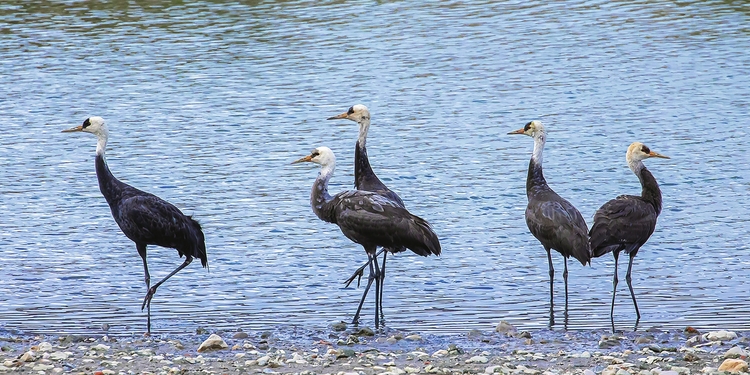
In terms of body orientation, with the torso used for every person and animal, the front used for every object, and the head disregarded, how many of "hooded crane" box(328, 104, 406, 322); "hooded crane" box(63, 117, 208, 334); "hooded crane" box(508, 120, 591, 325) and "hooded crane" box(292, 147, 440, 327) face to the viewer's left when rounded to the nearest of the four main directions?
4

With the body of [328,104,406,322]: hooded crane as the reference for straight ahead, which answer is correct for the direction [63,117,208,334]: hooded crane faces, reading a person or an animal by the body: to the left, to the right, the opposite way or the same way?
the same way

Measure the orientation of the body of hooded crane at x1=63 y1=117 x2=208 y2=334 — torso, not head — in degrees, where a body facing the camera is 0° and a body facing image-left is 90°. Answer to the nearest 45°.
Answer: approximately 90°

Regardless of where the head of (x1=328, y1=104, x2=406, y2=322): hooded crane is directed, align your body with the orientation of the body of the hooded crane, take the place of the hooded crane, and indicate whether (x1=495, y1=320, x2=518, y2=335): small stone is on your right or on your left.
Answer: on your left

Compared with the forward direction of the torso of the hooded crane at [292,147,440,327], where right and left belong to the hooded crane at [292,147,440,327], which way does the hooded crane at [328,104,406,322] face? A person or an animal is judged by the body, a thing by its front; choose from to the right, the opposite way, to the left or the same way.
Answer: the same way

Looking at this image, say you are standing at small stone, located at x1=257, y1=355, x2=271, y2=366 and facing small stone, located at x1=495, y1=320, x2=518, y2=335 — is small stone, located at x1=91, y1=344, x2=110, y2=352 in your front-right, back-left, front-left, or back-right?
back-left

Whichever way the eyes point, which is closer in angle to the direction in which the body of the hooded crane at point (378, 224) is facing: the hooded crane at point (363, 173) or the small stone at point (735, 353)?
the hooded crane

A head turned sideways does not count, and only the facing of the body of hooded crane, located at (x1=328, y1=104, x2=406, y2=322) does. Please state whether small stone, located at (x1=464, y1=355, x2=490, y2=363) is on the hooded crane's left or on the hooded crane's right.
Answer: on the hooded crane's left

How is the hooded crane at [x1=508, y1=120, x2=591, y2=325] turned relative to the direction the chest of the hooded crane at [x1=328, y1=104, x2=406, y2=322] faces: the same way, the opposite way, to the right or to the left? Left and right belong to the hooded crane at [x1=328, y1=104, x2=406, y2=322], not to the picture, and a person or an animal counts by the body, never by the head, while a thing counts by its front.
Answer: the same way

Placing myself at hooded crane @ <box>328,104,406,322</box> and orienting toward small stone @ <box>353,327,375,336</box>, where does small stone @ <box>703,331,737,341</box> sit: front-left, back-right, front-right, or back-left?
front-left

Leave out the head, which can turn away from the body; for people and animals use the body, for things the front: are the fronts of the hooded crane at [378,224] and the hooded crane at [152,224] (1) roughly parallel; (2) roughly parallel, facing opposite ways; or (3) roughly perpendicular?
roughly parallel

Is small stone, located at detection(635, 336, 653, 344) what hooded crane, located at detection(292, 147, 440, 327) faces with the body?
no

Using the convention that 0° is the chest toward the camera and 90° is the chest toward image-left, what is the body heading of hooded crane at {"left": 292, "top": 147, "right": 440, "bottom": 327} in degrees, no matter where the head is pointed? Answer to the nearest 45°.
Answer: approximately 90°

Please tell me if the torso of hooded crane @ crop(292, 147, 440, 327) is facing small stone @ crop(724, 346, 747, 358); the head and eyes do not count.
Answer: no

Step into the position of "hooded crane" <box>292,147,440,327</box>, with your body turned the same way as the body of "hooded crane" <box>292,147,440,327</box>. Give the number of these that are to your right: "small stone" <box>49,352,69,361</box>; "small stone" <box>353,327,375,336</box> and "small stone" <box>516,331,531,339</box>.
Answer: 0

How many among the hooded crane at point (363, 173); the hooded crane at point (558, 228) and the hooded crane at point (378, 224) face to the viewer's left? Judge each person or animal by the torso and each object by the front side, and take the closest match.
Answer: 3

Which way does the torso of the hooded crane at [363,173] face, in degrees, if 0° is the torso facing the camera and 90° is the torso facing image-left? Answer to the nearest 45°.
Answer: approximately 90°

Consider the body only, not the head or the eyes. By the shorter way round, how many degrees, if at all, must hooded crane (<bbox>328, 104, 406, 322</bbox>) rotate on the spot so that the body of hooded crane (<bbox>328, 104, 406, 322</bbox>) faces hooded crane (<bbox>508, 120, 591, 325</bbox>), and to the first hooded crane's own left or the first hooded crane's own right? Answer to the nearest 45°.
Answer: approximately 135° to the first hooded crane's own left

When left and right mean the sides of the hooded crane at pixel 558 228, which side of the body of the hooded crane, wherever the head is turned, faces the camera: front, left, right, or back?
left
